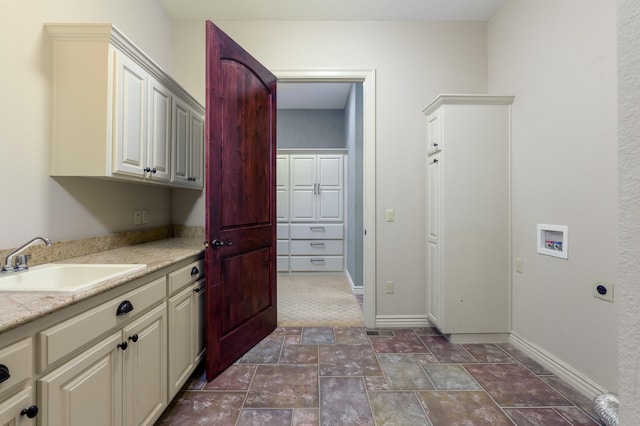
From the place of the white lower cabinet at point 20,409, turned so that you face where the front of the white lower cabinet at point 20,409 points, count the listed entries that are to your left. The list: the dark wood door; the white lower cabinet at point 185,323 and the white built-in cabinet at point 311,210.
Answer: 3

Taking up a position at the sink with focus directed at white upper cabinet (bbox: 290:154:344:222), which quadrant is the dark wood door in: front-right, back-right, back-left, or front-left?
front-right

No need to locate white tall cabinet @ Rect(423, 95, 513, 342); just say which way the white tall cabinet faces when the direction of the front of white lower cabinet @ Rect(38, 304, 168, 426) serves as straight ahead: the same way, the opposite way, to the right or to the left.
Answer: the opposite way

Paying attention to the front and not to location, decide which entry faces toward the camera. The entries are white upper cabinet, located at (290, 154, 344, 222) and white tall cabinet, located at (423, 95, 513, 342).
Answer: the white upper cabinet

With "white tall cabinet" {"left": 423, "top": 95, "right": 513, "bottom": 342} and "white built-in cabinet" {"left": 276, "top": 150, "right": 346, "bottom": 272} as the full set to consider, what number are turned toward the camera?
1

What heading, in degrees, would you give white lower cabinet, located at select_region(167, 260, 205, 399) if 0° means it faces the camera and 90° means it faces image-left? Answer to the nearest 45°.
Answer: approximately 315°

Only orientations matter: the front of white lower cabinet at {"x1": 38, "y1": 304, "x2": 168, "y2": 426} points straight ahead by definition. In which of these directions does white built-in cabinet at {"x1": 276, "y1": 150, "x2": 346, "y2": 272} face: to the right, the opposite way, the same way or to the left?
to the right

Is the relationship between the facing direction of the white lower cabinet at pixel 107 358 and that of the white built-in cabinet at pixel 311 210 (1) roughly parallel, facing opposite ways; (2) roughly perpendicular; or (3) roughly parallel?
roughly perpendicular

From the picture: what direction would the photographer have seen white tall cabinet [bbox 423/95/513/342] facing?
facing to the left of the viewer

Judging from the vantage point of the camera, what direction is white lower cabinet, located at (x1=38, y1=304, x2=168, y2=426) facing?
facing the viewer and to the right of the viewer

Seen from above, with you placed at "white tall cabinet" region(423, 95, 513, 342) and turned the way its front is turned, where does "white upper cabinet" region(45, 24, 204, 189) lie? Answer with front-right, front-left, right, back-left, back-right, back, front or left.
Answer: front-left

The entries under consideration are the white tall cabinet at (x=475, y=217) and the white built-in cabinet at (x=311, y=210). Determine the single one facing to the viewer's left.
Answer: the white tall cabinet

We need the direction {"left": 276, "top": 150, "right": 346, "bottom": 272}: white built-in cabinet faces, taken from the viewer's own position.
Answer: facing the viewer

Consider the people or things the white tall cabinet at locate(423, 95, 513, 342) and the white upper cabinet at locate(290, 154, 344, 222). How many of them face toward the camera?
1

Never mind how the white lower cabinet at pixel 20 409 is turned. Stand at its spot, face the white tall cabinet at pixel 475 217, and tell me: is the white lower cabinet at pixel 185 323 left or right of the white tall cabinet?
left

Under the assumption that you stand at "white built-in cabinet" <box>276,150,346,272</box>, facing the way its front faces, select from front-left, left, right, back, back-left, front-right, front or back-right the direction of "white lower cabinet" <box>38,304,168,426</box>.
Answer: front
